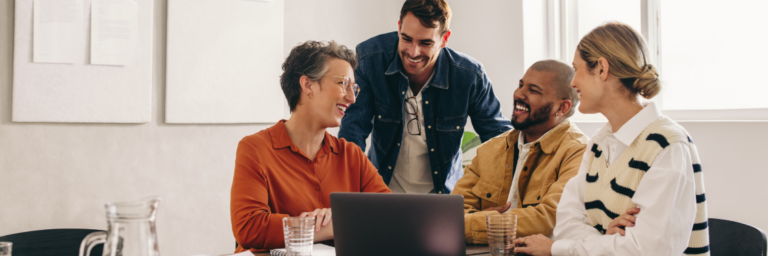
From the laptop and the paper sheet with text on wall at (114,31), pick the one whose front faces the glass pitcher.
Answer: the paper sheet with text on wall

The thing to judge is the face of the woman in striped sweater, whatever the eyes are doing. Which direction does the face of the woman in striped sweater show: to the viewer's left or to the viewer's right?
to the viewer's left

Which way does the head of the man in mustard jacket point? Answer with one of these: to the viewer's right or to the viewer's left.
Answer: to the viewer's left

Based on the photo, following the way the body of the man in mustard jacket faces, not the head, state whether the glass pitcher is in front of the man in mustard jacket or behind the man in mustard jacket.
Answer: in front

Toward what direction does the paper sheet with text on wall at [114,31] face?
toward the camera

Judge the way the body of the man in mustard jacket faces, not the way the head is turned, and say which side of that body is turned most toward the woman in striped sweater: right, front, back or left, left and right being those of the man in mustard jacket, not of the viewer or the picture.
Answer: left

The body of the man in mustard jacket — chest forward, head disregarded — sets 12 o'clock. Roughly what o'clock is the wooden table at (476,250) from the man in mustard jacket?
The wooden table is roughly at 11 o'clock from the man in mustard jacket.

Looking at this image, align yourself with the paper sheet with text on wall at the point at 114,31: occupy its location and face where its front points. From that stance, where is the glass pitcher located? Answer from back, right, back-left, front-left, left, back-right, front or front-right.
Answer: front

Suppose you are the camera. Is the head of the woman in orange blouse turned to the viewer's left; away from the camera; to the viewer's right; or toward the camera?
to the viewer's right

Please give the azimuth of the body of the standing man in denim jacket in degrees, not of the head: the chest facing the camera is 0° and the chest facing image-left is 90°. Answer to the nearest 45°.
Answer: approximately 0°

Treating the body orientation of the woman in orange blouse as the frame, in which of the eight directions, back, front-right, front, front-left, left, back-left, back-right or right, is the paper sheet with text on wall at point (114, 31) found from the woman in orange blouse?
back

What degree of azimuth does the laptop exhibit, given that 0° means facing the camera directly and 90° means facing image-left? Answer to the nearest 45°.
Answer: approximately 180°

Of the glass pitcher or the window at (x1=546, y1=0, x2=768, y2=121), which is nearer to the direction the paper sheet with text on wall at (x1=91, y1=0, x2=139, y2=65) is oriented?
the glass pitcher
